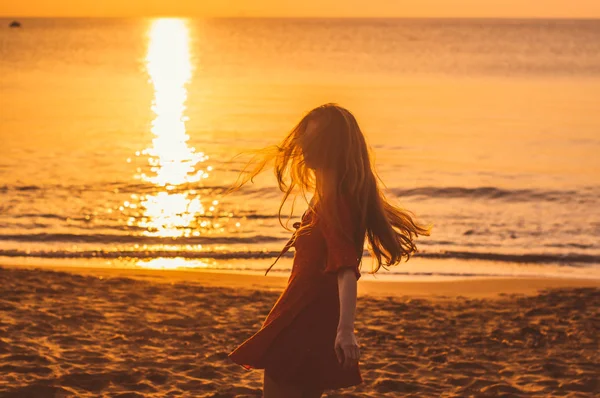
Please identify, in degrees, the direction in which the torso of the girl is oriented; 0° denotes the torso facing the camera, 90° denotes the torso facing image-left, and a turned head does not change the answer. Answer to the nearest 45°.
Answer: approximately 90°
